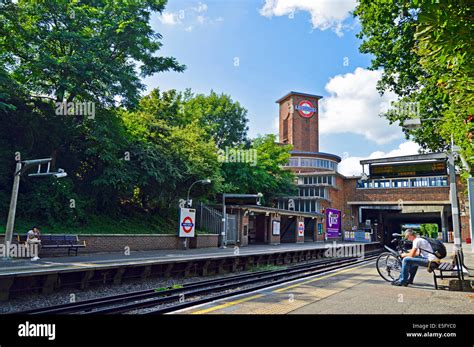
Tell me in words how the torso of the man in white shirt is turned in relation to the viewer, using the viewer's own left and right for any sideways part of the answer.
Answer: facing to the left of the viewer

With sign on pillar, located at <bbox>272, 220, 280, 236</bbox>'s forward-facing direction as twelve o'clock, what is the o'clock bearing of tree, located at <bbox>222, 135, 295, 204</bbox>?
The tree is roughly at 7 o'clock from the sign on pillar.

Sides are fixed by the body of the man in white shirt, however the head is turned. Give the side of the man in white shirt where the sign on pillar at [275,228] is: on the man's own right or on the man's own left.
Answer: on the man's own right

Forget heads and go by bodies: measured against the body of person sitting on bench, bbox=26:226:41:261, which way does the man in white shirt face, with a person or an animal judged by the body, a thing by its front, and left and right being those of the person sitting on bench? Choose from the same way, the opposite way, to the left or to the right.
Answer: the opposite way

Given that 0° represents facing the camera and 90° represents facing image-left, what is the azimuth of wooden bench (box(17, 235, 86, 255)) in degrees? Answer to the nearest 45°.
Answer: approximately 315°

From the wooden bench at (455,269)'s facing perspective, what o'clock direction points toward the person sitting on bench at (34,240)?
The person sitting on bench is roughly at 12 o'clock from the wooden bench.

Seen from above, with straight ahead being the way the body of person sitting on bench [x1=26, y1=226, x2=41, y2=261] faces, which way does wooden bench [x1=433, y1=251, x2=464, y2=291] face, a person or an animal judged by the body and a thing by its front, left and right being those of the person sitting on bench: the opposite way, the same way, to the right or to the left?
the opposite way

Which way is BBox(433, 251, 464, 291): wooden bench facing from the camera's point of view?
to the viewer's left

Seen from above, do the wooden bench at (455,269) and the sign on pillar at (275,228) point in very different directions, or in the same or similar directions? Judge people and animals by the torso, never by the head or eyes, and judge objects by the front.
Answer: very different directions

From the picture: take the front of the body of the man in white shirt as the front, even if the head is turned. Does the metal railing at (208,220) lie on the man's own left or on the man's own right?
on the man's own right

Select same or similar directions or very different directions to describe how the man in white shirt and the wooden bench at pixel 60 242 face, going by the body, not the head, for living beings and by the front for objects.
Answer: very different directions
